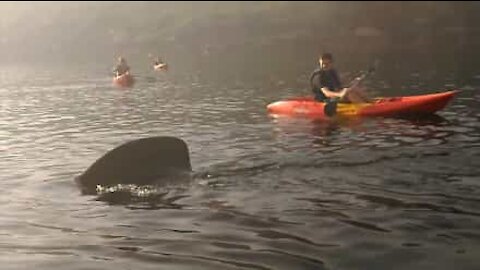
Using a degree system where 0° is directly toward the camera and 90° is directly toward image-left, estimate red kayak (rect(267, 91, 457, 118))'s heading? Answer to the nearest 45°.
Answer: approximately 270°

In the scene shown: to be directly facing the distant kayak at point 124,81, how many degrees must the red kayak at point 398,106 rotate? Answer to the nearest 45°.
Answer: approximately 135° to its left
